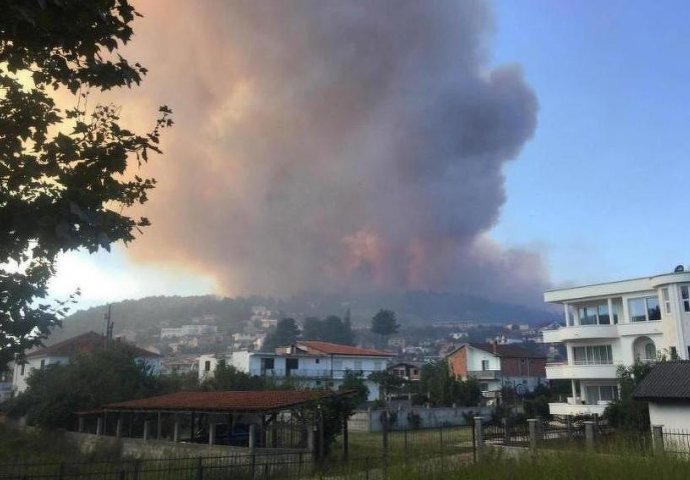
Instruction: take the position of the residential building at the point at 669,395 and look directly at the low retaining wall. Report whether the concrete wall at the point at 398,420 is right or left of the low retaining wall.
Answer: right

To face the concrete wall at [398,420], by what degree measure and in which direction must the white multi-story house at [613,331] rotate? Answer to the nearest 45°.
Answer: approximately 45° to its right

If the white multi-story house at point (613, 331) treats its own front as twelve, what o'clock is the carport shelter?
The carport shelter is roughly at 12 o'clock from the white multi-story house.

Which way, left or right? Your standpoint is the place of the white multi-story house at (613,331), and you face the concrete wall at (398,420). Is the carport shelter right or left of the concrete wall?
left

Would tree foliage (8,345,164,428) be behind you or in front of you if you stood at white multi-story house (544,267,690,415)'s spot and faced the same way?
in front

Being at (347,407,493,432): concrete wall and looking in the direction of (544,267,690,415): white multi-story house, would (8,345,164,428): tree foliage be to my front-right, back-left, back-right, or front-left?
back-right

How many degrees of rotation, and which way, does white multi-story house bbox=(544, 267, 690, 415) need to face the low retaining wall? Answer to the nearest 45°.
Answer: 0° — it already faces it

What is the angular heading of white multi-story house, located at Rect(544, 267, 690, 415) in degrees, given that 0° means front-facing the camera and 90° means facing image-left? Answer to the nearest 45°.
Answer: approximately 45°
